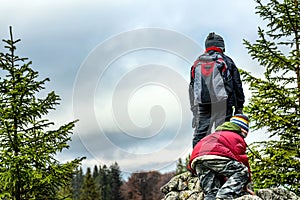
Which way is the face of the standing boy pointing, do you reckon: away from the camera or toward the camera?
away from the camera

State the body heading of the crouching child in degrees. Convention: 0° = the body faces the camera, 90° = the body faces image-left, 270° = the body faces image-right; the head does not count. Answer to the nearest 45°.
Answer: approximately 225°
